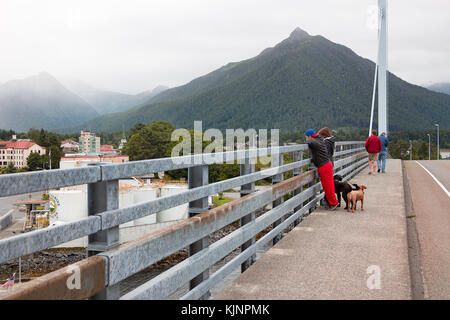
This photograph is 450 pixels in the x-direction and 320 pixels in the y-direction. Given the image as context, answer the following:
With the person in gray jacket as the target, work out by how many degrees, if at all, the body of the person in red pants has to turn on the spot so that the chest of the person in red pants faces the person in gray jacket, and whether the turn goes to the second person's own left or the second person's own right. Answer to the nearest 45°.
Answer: approximately 90° to the second person's own right

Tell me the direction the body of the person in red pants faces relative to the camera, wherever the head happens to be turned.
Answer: to the viewer's left

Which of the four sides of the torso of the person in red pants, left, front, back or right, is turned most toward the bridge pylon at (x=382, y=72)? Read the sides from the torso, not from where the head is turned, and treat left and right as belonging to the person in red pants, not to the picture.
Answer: right
